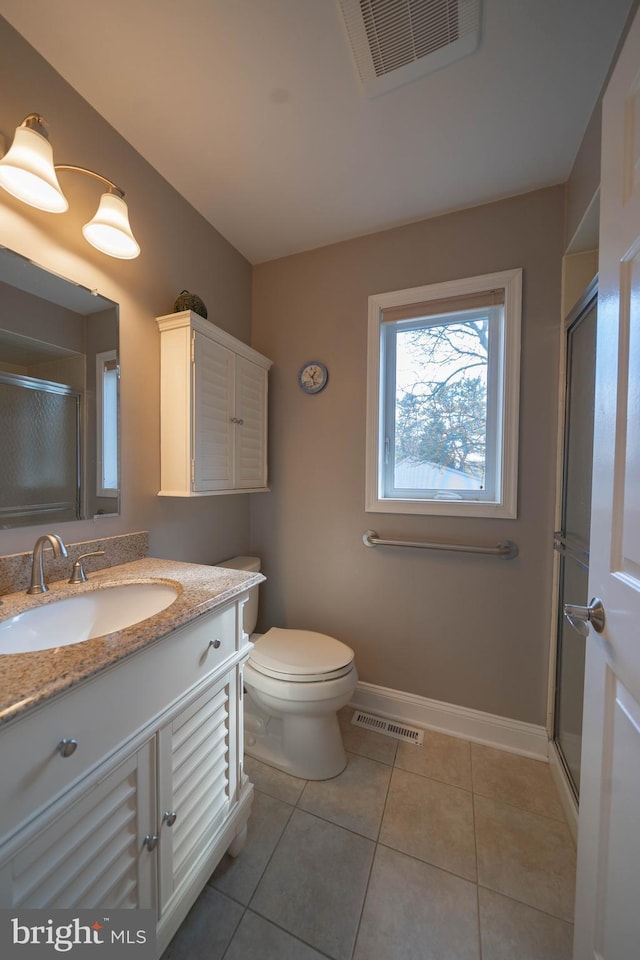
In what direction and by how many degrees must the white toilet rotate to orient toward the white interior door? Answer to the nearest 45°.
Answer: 0° — it already faces it

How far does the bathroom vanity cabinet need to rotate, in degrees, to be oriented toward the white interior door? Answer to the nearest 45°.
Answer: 0° — it already faces it

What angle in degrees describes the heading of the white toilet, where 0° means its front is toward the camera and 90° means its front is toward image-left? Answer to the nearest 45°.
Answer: approximately 315°

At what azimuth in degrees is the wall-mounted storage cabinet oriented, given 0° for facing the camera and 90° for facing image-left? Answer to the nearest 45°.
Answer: approximately 315°

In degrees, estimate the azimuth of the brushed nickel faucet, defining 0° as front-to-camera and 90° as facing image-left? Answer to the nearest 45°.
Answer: approximately 315°
